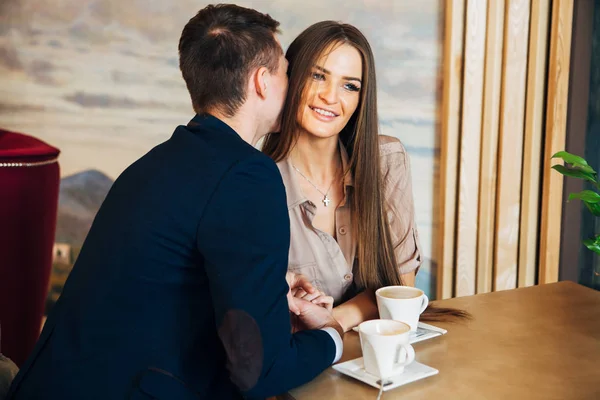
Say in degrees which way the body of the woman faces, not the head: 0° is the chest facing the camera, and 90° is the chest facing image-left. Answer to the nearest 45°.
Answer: approximately 45°

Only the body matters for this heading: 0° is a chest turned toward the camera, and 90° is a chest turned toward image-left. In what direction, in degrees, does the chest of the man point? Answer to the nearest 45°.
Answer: approximately 225°

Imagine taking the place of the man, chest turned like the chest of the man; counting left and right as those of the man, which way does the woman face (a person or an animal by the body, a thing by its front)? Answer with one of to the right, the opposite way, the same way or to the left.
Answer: the opposite way

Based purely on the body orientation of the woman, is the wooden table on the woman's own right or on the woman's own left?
on the woman's own left

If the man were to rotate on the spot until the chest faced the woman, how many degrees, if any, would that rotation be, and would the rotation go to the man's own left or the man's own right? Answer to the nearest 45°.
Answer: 0° — they already face them

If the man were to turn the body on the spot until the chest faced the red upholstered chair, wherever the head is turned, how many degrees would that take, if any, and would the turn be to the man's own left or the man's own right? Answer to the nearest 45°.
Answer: approximately 90° to the man's own left

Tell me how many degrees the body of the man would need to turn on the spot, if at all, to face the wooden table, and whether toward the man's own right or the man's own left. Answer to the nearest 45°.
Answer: approximately 45° to the man's own right
